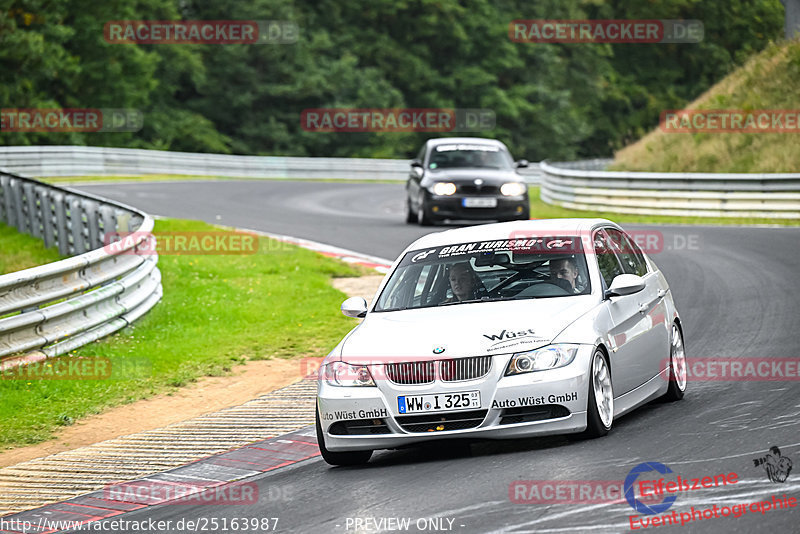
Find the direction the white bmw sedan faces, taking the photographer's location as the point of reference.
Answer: facing the viewer and to the left of the viewer

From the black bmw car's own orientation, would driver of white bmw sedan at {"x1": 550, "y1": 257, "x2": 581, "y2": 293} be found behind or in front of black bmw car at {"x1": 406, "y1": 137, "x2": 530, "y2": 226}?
in front

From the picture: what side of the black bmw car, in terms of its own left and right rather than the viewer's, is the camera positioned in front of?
front

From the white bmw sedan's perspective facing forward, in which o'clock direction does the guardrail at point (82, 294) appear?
The guardrail is roughly at 3 o'clock from the white bmw sedan.

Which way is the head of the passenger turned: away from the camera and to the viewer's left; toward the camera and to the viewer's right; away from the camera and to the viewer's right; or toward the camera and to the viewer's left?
toward the camera and to the viewer's left

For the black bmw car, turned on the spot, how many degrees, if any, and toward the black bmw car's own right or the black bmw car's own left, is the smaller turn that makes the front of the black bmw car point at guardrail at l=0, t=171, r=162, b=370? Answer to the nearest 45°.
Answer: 0° — it already faces it

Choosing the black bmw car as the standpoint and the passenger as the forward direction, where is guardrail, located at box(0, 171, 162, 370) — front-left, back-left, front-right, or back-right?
front-right

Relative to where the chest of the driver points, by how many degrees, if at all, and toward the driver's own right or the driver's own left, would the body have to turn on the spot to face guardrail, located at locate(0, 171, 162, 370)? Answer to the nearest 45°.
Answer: approximately 90° to the driver's own right

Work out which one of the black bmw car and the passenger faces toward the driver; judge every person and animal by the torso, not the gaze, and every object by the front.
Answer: the black bmw car

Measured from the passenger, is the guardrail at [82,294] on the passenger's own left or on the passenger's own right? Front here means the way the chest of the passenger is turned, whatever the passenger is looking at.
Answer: on the passenger's own right

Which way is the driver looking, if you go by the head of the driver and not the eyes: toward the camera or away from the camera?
toward the camera

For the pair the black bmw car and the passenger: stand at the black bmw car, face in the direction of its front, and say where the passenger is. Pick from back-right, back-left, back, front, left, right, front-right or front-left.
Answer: front

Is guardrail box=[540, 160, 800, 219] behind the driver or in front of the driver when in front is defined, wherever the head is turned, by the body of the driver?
behind

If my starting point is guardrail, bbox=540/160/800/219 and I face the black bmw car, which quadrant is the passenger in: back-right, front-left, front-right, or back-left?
front-left
